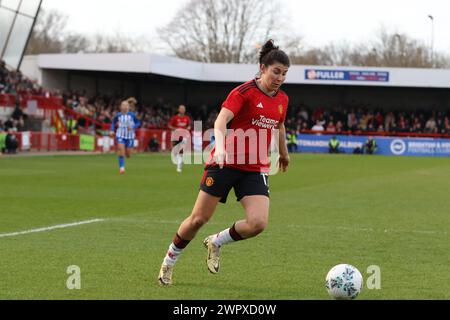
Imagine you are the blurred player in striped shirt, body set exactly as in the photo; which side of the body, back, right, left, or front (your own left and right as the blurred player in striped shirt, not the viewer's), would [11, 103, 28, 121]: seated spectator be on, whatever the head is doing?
back

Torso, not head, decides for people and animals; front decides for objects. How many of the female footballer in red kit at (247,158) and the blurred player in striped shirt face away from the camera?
0

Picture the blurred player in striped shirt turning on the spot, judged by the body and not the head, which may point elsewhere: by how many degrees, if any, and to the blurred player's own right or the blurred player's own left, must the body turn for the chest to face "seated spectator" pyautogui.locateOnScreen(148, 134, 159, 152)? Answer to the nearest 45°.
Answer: approximately 180°

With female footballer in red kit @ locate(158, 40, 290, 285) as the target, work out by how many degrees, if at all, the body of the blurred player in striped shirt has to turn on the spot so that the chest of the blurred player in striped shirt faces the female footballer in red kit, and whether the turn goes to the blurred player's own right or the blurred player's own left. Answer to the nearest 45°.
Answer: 0° — they already face them

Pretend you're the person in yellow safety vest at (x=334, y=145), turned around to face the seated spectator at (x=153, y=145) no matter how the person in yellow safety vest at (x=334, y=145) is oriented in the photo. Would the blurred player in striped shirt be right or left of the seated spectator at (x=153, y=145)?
left

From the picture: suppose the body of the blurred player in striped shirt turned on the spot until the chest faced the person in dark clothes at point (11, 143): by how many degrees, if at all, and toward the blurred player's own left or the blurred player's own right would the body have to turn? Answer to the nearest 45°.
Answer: approximately 135° to the blurred player's own right

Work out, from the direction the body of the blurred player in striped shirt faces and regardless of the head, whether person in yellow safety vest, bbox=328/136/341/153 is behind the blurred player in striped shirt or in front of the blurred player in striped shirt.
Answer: behind

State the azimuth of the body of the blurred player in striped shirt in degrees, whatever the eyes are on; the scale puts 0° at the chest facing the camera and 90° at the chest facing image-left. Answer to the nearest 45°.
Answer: approximately 0°
